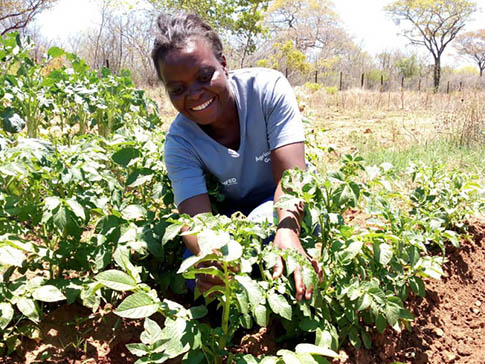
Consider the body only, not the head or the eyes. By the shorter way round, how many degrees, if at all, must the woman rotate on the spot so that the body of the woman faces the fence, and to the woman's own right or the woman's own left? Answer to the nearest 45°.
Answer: approximately 180°

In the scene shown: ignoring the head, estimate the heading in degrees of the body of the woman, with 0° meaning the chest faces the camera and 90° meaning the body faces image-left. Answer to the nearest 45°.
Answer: approximately 0°

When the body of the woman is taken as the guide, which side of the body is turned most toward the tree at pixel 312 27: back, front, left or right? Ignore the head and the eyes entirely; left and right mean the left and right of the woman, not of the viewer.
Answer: back
